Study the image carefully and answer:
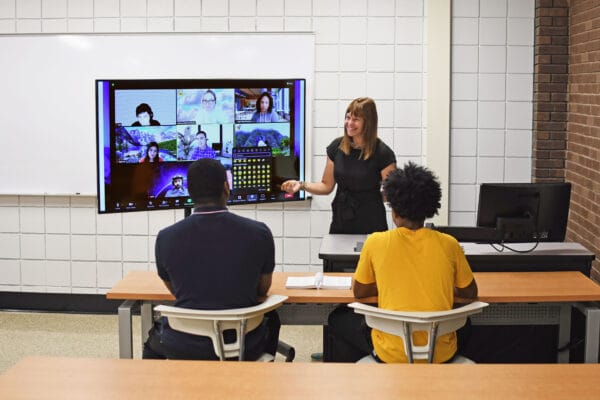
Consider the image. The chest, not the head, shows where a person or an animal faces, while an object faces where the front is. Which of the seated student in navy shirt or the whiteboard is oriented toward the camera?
the whiteboard

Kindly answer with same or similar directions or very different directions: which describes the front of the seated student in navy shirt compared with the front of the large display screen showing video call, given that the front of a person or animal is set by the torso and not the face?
very different directions

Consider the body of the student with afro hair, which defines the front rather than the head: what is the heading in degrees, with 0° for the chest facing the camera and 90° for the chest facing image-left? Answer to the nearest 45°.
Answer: approximately 180°

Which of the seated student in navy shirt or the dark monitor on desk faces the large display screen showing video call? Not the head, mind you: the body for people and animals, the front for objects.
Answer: the seated student in navy shirt

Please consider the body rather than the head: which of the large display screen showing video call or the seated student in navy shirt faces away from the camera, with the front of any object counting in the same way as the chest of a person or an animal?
the seated student in navy shirt

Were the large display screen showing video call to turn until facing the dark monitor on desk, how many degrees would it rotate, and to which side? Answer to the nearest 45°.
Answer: approximately 90° to its left

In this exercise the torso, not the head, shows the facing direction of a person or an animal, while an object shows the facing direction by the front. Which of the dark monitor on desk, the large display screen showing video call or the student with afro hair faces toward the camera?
the large display screen showing video call

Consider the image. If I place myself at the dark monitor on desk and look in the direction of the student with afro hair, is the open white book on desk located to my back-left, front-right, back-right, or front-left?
front-right

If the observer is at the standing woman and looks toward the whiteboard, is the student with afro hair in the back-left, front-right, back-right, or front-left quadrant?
back-left

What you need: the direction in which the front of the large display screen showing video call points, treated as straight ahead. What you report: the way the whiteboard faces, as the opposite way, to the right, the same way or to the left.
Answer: the same way

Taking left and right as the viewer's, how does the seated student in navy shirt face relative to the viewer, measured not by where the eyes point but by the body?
facing away from the viewer

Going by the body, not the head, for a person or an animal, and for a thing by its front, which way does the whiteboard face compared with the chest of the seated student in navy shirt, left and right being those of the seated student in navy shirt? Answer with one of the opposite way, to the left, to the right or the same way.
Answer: the opposite way

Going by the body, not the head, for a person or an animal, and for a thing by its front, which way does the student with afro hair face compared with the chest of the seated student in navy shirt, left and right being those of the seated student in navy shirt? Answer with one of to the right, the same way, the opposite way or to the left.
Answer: the same way

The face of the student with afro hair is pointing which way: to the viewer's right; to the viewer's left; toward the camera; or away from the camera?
away from the camera

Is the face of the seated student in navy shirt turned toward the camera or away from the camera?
away from the camera
